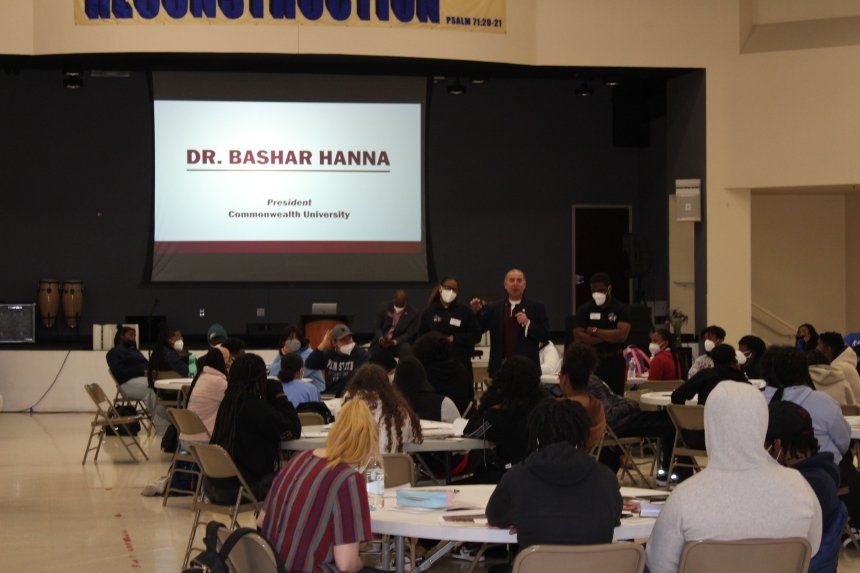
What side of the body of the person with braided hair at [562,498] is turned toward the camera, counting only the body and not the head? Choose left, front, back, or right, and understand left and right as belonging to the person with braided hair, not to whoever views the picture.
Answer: back

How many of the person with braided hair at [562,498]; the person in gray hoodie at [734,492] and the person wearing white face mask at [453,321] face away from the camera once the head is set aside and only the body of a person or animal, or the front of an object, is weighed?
2

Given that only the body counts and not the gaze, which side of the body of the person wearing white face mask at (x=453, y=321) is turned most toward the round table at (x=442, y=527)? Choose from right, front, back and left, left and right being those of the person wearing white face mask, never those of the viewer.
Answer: front

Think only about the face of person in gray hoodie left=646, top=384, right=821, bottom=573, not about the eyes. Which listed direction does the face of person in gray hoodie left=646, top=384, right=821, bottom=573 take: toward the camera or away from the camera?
away from the camera

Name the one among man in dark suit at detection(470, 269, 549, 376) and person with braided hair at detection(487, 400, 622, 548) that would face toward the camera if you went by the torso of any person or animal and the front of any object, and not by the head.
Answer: the man in dark suit

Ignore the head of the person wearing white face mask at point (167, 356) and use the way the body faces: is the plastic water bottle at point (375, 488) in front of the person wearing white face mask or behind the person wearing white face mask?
in front

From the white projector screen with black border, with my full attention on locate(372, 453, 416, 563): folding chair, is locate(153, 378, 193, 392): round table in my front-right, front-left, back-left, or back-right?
front-right

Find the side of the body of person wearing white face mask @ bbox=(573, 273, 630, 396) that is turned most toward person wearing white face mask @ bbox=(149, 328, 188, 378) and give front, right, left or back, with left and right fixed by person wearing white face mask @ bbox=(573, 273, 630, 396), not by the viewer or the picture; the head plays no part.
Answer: right

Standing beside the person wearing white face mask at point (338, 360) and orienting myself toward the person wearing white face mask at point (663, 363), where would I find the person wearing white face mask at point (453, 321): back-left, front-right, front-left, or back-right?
front-left

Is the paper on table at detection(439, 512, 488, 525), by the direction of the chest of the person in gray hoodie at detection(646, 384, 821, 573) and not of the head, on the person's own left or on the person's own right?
on the person's own left

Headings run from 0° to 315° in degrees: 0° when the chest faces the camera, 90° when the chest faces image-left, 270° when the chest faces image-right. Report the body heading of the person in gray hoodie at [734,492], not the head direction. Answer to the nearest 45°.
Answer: approximately 180°

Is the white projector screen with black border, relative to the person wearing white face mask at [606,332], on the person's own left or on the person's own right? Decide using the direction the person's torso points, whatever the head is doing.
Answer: on the person's own right

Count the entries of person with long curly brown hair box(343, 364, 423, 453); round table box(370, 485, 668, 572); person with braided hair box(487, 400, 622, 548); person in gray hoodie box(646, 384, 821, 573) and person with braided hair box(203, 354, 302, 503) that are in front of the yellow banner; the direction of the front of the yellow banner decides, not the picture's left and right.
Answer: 5

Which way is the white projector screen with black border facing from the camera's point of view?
toward the camera

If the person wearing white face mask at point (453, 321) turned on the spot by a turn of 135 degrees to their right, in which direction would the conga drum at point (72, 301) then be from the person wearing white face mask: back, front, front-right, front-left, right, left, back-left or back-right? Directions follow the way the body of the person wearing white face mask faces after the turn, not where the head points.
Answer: front

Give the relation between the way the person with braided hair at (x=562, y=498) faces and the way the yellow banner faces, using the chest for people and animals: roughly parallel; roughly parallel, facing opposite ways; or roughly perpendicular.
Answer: roughly parallel, facing opposite ways

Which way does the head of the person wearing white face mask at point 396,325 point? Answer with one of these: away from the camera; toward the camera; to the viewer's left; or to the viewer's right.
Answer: toward the camera

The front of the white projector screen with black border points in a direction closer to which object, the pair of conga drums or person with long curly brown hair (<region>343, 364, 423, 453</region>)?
the person with long curly brown hair
